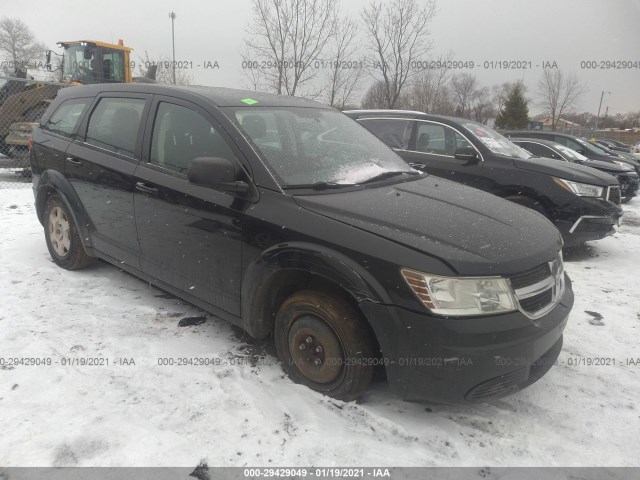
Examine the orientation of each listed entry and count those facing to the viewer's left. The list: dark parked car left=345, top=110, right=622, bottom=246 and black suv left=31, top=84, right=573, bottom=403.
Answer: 0

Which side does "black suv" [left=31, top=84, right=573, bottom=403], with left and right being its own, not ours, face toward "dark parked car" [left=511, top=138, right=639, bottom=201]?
left

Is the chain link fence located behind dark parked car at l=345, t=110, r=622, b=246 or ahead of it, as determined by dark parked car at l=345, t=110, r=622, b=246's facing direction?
behind

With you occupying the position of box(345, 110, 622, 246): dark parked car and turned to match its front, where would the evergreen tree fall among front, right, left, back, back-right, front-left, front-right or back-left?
back-left

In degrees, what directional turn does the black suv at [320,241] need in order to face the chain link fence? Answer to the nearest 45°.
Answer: approximately 180°

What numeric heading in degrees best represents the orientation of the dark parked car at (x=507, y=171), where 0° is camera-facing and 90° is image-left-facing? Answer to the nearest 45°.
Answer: approximately 315°

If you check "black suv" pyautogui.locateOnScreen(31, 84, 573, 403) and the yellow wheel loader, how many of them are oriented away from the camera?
0

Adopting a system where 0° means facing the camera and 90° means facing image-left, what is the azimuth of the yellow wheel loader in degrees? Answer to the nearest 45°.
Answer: approximately 45°
